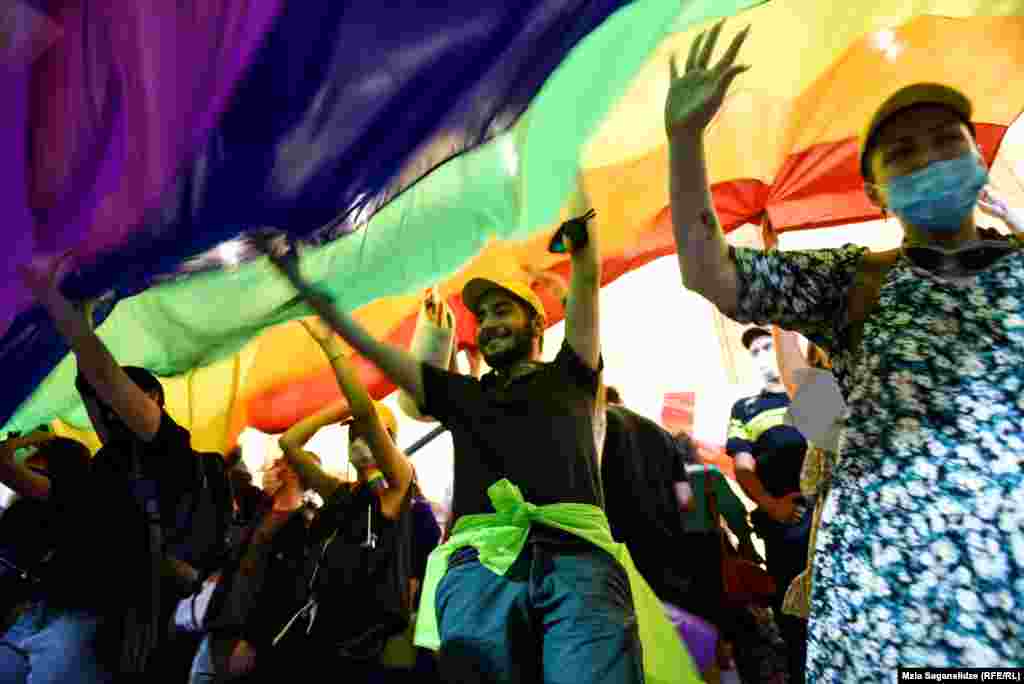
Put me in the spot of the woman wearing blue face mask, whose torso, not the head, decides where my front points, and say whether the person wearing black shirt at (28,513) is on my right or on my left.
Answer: on my right

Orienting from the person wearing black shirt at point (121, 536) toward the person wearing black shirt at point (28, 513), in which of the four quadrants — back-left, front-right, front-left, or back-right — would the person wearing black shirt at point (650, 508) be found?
back-right

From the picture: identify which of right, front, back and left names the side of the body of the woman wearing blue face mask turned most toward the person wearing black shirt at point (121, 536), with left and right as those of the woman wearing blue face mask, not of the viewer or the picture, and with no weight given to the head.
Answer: right

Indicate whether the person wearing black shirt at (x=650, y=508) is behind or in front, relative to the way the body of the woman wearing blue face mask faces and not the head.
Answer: behind

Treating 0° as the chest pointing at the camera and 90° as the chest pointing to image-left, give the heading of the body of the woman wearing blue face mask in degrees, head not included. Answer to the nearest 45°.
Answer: approximately 0°

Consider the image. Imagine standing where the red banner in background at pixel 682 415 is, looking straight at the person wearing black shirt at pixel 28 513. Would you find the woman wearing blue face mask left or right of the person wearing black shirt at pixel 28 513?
left
